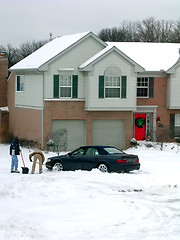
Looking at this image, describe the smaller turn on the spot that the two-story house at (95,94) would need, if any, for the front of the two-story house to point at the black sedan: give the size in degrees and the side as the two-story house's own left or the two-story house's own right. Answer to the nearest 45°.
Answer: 0° — it already faces it

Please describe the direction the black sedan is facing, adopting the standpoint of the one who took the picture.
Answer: facing away from the viewer and to the left of the viewer

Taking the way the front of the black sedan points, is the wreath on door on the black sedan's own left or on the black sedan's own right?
on the black sedan's own right

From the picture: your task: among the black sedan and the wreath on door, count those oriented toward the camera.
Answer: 1

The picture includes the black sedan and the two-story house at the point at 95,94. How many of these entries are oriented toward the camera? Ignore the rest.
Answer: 1

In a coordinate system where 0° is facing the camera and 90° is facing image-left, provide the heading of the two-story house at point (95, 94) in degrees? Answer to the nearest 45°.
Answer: approximately 0°

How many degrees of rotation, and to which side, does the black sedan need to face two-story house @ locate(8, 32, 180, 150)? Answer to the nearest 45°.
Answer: approximately 45° to its right

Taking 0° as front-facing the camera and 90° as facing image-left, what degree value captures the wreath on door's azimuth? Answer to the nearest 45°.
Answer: approximately 0°

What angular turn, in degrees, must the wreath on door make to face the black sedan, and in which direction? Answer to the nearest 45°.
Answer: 0° — it already faces it
